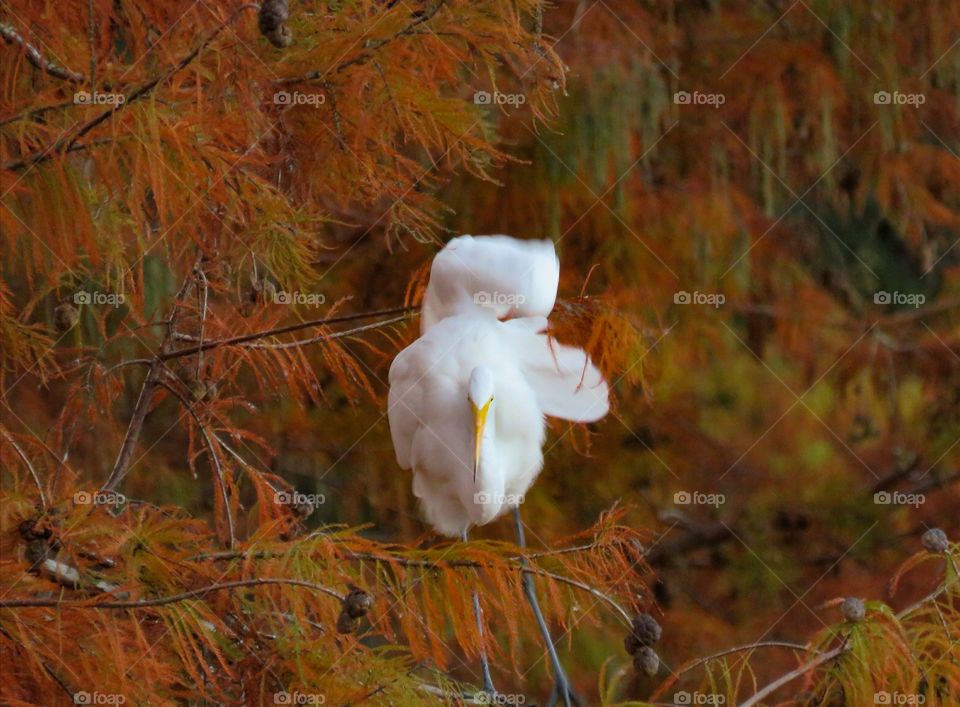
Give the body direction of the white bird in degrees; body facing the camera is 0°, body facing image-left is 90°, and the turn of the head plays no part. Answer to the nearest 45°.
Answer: approximately 0°

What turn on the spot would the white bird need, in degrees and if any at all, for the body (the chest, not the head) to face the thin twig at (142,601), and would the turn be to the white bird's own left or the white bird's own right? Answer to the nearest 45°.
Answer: approximately 45° to the white bird's own right
